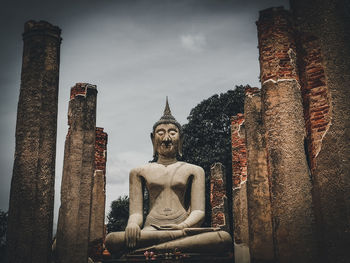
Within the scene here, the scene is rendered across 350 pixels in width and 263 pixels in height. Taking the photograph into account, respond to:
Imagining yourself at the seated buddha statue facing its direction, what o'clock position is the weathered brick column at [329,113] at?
The weathered brick column is roughly at 11 o'clock from the seated buddha statue.

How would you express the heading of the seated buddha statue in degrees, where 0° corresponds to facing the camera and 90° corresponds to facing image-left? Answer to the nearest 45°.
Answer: approximately 0°

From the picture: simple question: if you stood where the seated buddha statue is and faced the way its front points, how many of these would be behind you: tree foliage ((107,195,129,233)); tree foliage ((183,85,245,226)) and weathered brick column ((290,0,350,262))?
2

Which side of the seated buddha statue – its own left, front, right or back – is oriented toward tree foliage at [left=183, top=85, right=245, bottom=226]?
back

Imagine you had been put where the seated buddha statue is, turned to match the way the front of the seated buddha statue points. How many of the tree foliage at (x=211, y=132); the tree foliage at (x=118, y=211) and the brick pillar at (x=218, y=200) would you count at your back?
3

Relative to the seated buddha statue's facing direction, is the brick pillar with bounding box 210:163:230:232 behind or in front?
behind

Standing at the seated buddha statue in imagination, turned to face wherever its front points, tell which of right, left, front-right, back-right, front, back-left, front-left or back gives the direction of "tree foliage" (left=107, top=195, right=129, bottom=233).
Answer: back

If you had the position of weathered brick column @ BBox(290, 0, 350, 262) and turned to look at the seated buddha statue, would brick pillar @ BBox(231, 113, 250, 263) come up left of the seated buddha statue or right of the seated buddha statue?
right

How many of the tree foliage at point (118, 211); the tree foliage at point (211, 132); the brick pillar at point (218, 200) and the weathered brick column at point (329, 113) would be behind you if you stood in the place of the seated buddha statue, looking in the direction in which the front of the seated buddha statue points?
3

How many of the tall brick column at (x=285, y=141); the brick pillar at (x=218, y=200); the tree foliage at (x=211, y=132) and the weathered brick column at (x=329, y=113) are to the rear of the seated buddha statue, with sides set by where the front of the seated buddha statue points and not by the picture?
2

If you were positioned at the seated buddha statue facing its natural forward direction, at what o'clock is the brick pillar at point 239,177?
The brick pillar is roughly at 7 o'clock from the seated buddha statue.

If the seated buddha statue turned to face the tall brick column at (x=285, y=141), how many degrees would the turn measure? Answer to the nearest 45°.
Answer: approximately 45° to its left
